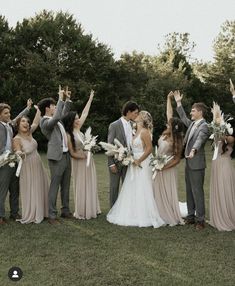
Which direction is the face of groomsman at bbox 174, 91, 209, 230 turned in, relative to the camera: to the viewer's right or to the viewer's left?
to the viewer's left

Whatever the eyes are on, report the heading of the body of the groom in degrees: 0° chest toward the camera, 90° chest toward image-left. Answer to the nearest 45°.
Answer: approximately 315°

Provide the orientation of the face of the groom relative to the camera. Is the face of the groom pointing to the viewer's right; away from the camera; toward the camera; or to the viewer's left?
to the viewer's right

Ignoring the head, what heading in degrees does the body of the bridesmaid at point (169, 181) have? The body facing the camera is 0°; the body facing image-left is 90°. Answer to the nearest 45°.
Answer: approximately 90°

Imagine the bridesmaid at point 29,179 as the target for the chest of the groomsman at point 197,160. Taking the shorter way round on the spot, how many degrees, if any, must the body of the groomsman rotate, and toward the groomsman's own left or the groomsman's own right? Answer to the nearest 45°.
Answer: approximately 45° to the groomsman's own right

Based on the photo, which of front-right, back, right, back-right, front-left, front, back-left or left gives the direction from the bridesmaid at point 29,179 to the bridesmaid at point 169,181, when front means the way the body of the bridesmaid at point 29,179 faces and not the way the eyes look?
front-left
